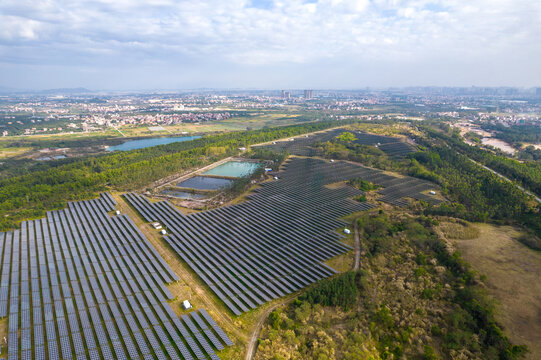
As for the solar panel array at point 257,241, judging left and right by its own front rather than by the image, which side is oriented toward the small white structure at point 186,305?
front

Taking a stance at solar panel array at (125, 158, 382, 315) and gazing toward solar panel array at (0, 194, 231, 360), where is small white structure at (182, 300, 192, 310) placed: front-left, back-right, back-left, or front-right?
front-left

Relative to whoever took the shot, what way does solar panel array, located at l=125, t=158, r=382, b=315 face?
facing the viewer and to the left of the viewer

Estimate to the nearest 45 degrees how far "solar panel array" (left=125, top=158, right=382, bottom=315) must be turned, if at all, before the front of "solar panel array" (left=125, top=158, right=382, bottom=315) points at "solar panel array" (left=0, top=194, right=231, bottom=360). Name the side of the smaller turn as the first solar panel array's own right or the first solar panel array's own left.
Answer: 0° — it already faces it
